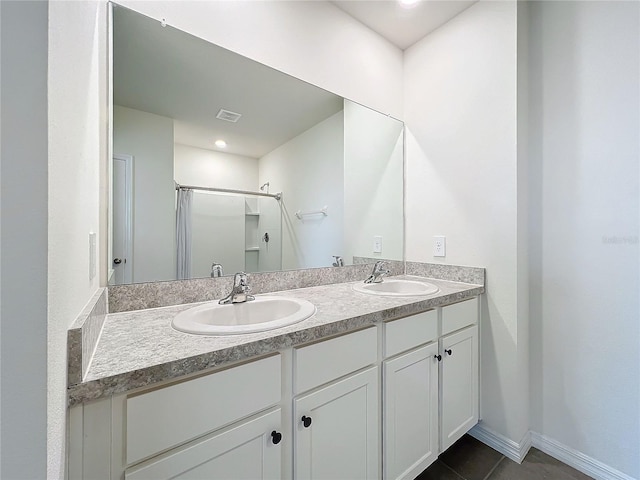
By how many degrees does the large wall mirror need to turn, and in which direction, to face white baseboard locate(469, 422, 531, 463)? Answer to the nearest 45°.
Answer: approximately 45° to its left

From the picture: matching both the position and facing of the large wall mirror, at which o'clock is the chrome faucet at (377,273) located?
The chrome faucet is roughly at 10 o'clock from the large wall mirror.

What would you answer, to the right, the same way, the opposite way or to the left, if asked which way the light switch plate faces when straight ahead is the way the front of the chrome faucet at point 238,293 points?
to the left

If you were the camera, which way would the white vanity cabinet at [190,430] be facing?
facing the viewer and to the right of the viewer

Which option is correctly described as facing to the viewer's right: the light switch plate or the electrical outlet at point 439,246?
the light switch plate

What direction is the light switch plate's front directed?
to the viewer's right

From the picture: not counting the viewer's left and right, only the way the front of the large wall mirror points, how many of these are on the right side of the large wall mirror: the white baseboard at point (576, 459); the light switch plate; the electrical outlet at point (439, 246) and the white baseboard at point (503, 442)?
1

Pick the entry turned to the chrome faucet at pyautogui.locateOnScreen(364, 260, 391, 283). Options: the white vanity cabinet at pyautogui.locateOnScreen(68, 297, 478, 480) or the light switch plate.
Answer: the light switch plate

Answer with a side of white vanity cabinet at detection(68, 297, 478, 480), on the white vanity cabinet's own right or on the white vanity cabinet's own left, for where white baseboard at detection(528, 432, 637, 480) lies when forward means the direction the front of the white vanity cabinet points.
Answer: on the white vanity cabinet's own left

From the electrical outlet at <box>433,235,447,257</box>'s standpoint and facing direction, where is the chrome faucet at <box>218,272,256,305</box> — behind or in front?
in front

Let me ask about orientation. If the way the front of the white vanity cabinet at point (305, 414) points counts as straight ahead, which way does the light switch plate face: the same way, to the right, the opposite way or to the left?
to the left

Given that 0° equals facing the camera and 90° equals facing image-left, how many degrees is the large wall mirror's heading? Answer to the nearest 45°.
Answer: approximately 315°
